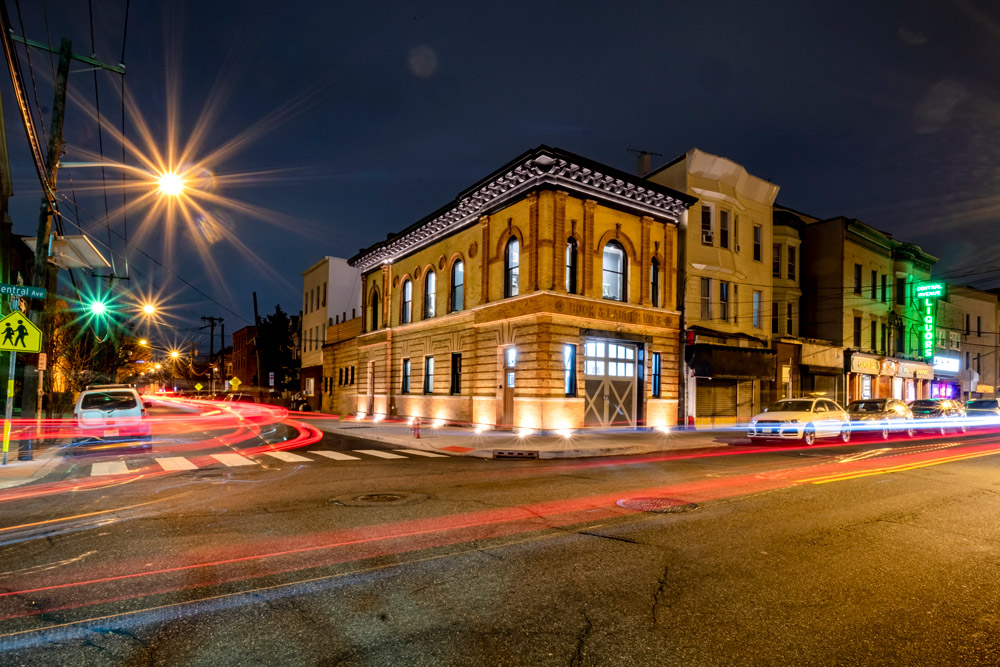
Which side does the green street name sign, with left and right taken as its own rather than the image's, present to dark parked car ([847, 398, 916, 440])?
left

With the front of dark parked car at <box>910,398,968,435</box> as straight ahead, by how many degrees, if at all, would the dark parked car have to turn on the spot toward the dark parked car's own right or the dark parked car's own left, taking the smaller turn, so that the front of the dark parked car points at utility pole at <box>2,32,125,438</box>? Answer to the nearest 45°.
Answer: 0° — it already faces it

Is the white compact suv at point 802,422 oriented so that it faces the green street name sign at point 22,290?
yes

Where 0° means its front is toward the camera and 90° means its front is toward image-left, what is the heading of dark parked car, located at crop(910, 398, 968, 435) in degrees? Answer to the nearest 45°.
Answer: approximately 45°

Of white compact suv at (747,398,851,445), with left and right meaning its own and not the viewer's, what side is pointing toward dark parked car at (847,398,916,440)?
back

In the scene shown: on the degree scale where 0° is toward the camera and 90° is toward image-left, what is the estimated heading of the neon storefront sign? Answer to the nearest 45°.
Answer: approximately 0°

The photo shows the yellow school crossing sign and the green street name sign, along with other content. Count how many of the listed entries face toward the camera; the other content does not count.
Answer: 2

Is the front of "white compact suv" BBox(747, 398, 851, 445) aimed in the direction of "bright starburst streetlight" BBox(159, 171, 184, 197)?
yes

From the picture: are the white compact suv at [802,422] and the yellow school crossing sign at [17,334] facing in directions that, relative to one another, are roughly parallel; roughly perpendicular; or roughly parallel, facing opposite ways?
roughly perpendicular

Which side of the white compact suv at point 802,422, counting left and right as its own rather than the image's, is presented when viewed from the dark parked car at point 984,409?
back

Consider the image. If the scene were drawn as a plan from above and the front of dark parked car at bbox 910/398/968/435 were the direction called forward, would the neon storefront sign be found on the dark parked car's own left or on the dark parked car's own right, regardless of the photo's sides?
on the dark parked car's own right
